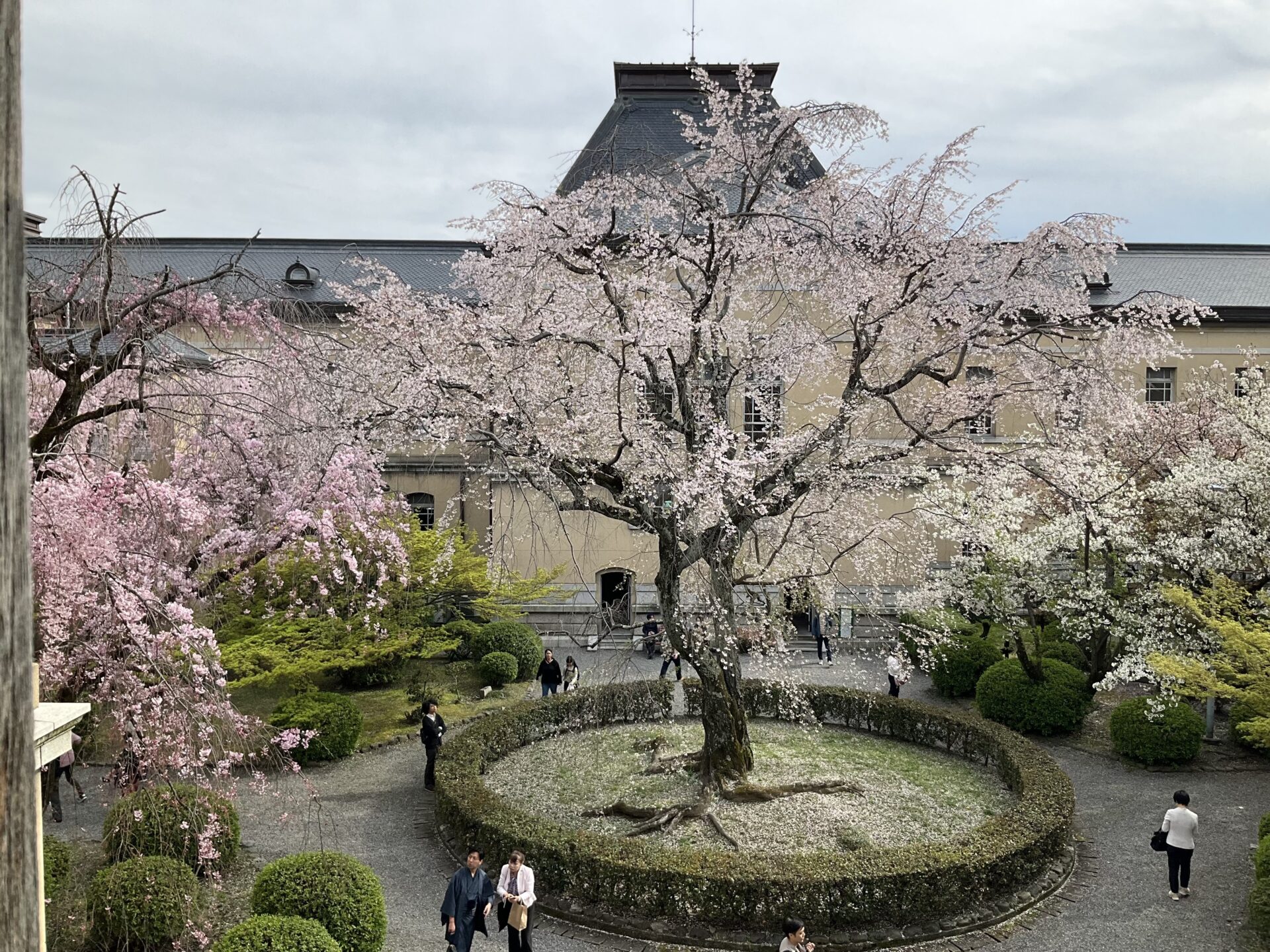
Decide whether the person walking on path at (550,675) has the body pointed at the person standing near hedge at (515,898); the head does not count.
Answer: yes

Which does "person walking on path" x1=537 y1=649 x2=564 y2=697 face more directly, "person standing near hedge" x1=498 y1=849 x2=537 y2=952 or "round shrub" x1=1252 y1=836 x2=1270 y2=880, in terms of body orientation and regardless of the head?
the person standing near hedge

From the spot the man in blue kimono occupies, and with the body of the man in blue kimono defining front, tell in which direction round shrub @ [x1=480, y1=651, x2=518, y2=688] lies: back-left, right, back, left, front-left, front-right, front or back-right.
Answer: back

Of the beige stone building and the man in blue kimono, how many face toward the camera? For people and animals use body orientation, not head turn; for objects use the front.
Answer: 2

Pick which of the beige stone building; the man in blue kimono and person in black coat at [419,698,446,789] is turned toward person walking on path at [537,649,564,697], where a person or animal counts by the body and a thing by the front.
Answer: the beige stone building

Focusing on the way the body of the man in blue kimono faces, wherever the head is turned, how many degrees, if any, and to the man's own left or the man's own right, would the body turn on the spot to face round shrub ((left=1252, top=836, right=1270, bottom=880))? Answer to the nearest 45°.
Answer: approximately 90° to the man's own left

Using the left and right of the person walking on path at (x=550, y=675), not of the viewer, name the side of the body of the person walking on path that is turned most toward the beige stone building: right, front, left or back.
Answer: back

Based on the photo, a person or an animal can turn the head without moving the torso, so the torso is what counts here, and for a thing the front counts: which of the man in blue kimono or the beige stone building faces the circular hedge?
the beige stone building
